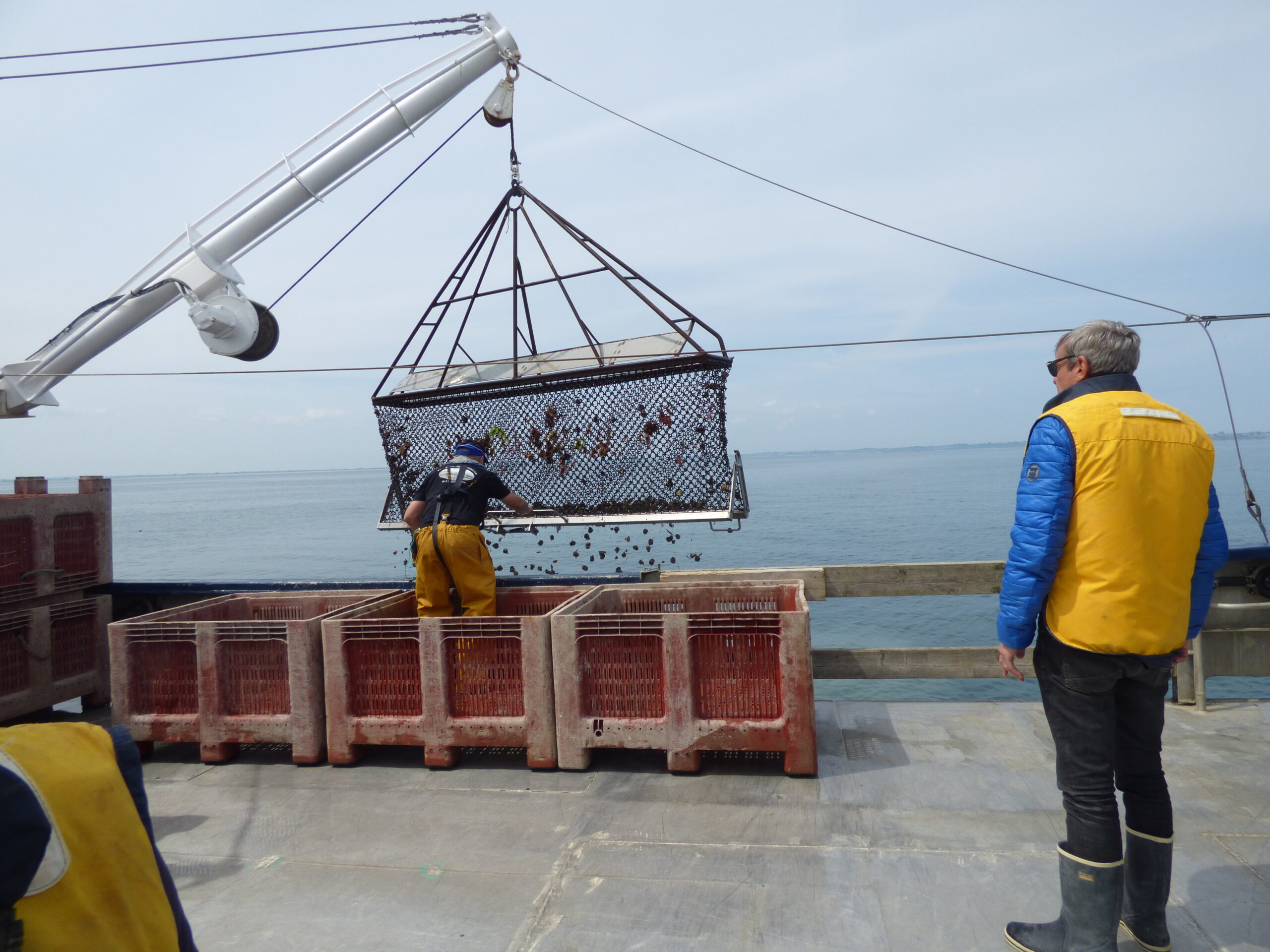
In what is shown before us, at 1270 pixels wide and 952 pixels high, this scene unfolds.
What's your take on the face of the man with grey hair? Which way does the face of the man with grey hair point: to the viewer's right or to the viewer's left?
to the viewer's left

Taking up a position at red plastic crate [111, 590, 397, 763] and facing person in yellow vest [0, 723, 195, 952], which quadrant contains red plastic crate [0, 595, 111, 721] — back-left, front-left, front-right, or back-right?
back-right

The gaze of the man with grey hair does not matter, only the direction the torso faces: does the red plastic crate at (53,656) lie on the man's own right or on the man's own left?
on the man's own left

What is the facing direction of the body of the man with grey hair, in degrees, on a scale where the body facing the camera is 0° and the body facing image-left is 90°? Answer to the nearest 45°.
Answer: approximately 135°

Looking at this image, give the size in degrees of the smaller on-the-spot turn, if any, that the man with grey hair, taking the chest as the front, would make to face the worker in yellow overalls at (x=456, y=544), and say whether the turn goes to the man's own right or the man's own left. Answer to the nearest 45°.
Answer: approximately 45° to the man's own left

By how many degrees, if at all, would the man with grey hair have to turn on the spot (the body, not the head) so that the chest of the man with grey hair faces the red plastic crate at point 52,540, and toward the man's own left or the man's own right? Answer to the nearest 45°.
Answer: approximately 45° to the man's own left

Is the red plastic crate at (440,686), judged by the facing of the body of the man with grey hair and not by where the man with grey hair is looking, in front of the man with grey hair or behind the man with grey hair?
in front

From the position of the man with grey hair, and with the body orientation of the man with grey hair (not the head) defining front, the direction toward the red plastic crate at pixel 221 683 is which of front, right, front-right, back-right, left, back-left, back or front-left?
front-left

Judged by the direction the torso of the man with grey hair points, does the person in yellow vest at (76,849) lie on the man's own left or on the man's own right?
on the man's own left

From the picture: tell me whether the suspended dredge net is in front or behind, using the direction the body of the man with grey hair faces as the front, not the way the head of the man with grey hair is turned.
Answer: in front

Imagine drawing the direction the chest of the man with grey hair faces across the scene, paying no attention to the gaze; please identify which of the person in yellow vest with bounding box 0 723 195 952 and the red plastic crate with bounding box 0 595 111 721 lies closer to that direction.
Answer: the red plastic crate

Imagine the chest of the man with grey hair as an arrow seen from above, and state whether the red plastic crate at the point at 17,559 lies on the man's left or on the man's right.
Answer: on the man's left
